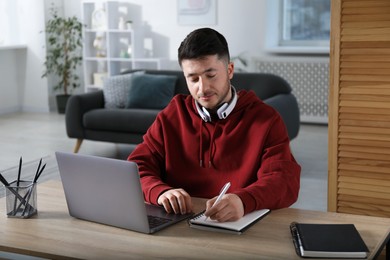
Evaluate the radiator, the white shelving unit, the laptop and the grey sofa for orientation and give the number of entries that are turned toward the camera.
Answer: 3

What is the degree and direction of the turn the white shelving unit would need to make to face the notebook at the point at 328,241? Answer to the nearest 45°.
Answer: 0° — it already faces it

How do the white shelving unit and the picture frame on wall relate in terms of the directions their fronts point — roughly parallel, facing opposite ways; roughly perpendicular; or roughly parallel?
roughly parallel

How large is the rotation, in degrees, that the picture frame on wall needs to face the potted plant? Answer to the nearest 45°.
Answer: approximately 90° to its right

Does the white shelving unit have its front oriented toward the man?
yes

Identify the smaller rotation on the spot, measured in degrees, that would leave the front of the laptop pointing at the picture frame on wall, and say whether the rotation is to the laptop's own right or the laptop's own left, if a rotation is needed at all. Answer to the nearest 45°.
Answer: approximately 45° to the laptop's own left

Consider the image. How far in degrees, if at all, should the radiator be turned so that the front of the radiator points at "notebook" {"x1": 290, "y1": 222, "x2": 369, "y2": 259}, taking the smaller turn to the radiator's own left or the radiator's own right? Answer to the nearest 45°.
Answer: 0° — it already faces it

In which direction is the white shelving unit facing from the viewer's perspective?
toward the camera

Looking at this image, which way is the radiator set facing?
toward the camera

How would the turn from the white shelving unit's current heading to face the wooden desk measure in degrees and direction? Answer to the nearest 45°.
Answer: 0° — it already faces it

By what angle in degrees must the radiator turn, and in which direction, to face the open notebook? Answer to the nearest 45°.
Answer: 0° — it already faces it

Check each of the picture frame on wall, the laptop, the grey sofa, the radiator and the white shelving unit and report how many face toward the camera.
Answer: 4

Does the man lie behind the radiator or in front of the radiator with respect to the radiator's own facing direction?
in front

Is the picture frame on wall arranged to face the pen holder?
yes

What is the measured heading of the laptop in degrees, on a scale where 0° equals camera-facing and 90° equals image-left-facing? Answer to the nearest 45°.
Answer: approximately 225°

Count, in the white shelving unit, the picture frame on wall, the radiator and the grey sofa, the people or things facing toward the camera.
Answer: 4

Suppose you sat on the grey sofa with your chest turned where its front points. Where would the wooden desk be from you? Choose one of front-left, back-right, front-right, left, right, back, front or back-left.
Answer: front

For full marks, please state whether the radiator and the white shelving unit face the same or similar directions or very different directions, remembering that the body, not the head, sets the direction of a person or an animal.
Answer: same or similar directions
